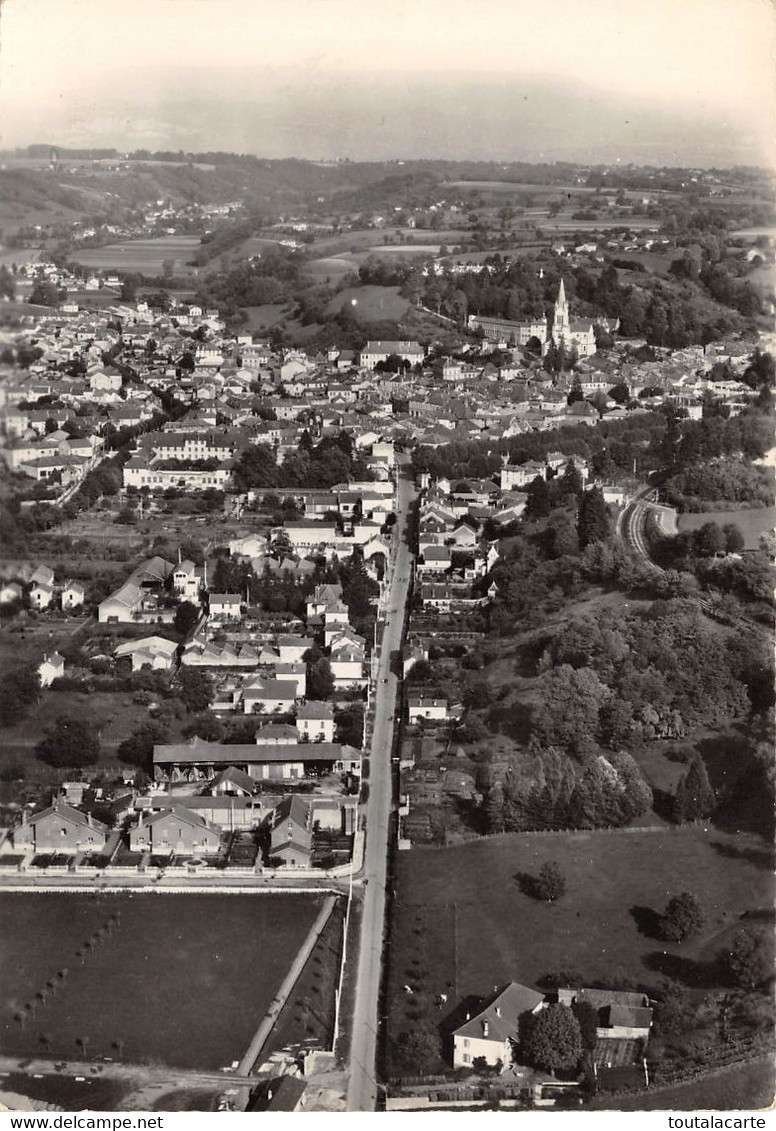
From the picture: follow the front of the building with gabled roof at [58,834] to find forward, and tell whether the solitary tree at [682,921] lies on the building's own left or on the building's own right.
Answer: on the building's own left

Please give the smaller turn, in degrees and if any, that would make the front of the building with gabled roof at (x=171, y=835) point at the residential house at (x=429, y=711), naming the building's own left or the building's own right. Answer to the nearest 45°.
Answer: approximately 135° to the building's own left

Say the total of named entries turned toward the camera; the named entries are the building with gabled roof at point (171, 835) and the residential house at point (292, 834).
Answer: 2

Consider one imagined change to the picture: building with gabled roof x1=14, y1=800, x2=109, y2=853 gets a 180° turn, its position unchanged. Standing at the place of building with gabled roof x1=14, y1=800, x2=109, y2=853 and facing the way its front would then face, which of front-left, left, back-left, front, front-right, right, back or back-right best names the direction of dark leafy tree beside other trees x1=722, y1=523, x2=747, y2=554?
front-right

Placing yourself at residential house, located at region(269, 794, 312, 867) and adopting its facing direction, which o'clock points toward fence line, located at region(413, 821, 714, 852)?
The fence line is roughly at 9 o'clock from the residential house.

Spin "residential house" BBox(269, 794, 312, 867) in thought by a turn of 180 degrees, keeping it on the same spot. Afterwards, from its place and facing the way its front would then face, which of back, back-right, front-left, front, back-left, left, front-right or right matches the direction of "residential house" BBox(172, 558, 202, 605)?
front

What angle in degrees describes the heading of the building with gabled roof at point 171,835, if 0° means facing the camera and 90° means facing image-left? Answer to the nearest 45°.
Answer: approximately 0°

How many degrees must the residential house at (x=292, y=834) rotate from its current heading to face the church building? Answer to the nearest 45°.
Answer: approximately 180°

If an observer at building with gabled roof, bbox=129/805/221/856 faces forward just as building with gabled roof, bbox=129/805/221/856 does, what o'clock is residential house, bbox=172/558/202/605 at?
The residential house is roughly at 6 o'clock from the building with gabled roof.
